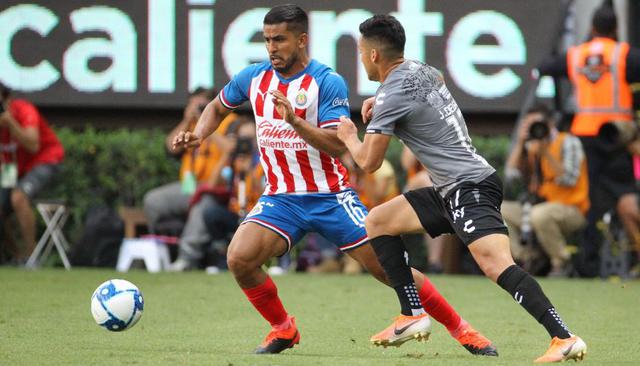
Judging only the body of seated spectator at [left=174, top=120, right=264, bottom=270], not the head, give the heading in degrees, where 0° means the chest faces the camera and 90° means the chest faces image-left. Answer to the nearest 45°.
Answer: approximately 45°

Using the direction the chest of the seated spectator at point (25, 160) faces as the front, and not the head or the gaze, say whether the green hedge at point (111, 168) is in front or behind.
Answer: behind

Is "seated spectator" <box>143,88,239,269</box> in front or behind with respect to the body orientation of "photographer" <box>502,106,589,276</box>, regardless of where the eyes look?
in front

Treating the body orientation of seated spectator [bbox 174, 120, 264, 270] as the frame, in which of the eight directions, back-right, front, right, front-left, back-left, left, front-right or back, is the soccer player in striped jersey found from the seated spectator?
front-left

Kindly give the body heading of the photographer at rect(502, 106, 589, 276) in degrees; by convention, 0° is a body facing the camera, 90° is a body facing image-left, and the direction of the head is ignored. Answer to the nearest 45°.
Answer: approximately 45°

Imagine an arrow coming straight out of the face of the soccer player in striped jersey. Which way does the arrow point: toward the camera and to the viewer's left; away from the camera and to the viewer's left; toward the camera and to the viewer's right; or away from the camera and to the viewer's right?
toward the camera and to the viewer's left

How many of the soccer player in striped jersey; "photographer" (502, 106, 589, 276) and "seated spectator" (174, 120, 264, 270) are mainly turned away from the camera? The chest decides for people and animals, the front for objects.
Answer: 0

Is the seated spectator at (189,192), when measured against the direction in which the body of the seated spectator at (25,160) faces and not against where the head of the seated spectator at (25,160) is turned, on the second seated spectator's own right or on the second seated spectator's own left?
on the second seated spectator's own left
